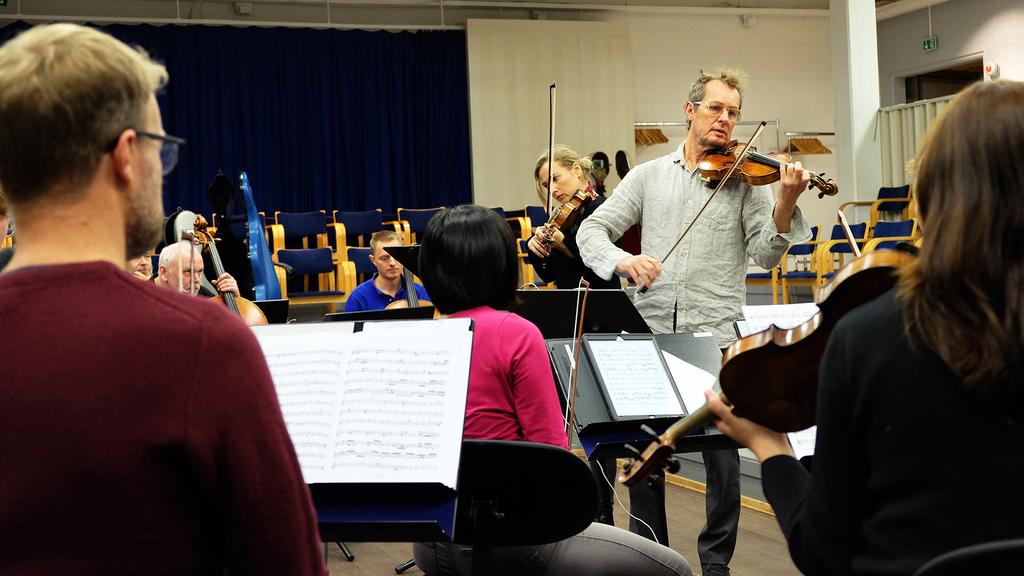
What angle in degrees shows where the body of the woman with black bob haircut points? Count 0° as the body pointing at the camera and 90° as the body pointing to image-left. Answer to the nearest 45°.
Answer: approximately 225°

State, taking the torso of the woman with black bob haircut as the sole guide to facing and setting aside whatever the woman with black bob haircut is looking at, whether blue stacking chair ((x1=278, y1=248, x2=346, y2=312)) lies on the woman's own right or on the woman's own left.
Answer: on the woman's own left

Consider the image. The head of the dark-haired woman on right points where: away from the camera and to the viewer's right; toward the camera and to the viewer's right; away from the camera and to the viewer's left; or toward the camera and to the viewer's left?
away from the camera and to the viewer's left

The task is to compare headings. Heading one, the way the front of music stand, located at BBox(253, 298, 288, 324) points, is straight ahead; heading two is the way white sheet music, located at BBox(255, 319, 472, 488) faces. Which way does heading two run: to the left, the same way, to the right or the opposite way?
the opposite way

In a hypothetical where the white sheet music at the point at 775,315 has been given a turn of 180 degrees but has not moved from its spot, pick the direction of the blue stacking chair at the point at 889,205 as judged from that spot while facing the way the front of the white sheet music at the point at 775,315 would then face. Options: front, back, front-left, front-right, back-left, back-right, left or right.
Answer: front

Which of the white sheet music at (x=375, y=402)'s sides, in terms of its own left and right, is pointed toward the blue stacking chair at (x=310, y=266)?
back

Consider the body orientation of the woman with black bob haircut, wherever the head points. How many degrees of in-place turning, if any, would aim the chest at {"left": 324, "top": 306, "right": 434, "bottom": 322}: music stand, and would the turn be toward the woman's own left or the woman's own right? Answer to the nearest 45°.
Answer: approximately 45° to the woman's own left

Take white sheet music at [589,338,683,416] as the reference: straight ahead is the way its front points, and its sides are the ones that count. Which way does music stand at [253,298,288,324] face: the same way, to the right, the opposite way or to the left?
the opposite way

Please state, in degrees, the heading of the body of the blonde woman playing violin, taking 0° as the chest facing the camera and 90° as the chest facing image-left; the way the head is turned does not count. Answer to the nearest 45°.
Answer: approximately 45°

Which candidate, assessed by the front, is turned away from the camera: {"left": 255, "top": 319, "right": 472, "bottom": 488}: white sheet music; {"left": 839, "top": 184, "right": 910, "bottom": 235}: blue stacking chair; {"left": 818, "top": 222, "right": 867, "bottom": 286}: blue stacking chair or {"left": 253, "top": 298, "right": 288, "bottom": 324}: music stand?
the music stand

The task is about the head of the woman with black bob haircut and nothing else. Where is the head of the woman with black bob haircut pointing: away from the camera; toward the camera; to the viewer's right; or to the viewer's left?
away from the camera
